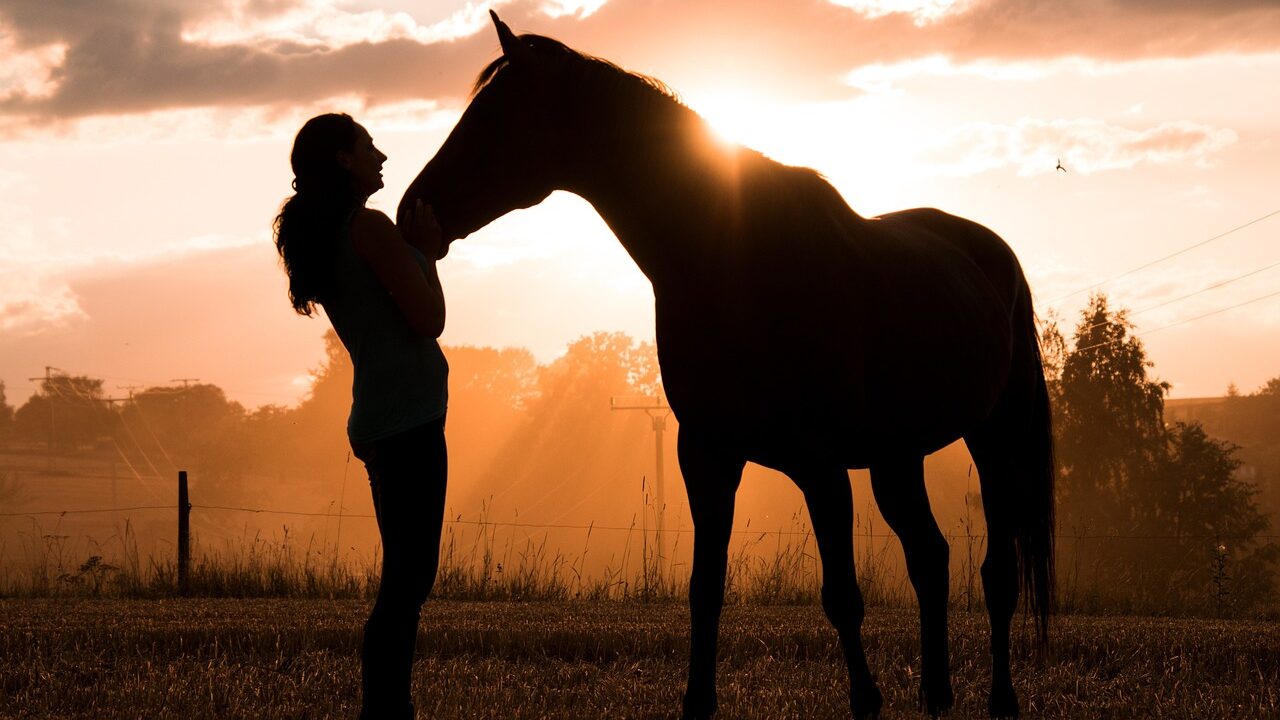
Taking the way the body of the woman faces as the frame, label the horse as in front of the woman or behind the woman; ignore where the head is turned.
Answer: in front

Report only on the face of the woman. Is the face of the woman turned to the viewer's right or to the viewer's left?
to the viewer's right

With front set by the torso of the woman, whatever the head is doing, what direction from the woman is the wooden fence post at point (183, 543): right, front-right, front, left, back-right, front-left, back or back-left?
left

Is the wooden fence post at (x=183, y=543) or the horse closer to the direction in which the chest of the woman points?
the horse

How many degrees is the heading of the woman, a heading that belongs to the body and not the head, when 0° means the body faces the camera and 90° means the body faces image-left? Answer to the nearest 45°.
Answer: approximately 270°
